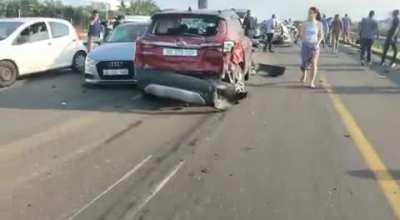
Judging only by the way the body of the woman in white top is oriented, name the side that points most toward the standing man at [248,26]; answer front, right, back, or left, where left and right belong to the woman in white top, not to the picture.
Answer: back

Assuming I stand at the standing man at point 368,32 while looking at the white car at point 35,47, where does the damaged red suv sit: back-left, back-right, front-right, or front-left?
front-left

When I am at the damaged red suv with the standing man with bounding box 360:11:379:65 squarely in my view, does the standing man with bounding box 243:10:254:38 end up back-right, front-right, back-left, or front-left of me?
front-left

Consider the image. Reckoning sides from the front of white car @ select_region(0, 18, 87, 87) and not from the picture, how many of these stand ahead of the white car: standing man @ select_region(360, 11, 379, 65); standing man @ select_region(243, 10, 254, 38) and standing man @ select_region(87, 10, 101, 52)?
0

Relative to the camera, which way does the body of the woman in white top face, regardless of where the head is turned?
toward the camera

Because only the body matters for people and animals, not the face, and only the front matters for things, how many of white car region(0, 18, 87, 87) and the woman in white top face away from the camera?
0

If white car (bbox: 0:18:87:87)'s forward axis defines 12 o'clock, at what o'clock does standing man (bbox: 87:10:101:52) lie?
The standing man is roughly at 5 o'clock from the white car.

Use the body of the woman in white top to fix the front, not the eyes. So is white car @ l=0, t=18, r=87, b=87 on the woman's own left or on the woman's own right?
on the woman's own right

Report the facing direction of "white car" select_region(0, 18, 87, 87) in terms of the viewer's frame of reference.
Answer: facing the viewer and to the left of the viewer
